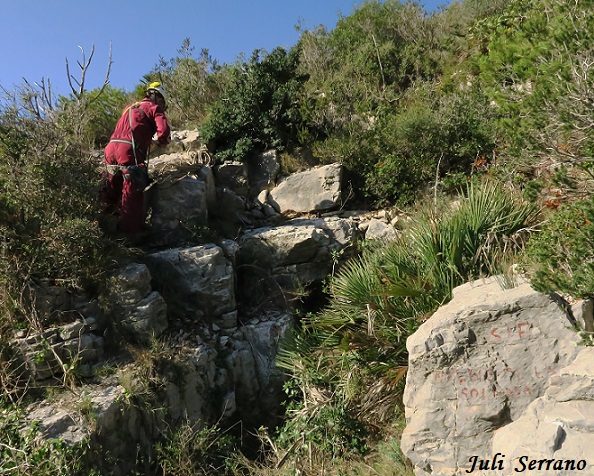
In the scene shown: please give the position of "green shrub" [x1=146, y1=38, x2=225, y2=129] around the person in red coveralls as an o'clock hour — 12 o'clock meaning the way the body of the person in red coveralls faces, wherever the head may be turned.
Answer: The green shrub is roughly at 11 o'clock from the person in red coveralls.

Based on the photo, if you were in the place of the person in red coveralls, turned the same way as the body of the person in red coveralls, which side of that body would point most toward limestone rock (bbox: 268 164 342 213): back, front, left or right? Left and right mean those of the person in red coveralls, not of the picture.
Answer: front

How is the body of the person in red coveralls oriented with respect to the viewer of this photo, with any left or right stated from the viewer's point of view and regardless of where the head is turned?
facing away from the viewer and to the right of the viewer

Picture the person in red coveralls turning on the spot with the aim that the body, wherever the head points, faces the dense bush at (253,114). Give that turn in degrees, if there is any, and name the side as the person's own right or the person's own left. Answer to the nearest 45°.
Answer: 0° — they already face it

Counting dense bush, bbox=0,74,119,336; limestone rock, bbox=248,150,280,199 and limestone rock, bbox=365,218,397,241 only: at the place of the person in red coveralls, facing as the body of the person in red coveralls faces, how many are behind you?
1

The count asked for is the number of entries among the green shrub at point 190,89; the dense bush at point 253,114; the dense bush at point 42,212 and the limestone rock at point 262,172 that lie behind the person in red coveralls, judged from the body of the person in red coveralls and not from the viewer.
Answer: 1

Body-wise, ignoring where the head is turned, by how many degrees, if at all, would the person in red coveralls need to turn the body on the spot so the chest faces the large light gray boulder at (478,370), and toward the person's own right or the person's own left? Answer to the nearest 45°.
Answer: approximately 90° to the person's own right

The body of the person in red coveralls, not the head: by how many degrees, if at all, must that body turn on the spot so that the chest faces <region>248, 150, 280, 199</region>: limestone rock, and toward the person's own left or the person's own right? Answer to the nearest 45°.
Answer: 0° — they already face it

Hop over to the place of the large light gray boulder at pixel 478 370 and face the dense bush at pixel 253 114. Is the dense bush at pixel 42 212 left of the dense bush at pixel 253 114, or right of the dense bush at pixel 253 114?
left

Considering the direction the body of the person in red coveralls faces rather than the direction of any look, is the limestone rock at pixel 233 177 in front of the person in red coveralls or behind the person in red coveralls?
in front

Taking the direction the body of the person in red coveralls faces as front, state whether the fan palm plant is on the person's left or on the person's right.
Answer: on the person's right

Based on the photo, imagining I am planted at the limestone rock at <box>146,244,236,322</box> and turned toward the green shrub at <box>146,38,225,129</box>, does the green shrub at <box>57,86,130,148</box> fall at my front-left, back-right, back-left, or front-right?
front-left

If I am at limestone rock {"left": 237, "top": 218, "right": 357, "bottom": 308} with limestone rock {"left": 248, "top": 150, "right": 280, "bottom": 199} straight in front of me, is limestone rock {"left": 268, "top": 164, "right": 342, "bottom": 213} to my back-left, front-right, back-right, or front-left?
front-right

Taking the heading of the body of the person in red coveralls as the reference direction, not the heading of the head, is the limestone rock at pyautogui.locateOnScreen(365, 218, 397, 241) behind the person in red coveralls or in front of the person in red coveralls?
in front
